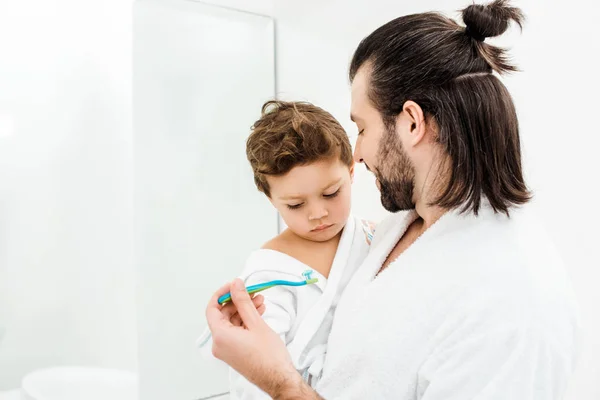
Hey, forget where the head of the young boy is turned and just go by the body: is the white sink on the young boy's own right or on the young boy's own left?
on the young boy's own right

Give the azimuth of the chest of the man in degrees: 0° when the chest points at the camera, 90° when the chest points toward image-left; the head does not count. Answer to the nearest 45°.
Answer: approximately 90°

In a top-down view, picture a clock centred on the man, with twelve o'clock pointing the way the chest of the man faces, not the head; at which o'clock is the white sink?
The white sink is roughly at 1 o'clock from the man.

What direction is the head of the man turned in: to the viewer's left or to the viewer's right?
to the viewer's left
